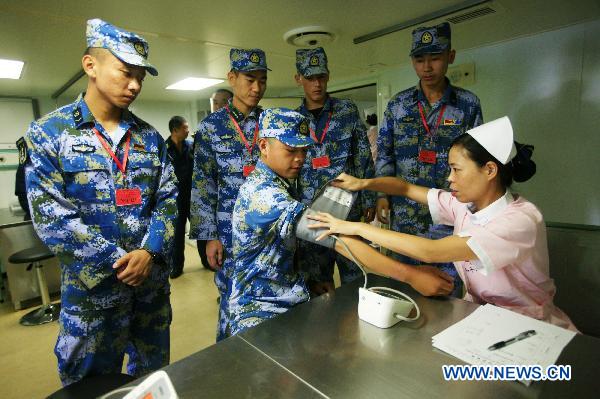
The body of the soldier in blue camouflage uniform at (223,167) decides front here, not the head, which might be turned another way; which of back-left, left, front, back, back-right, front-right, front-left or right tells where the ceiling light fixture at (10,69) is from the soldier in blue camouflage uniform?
back

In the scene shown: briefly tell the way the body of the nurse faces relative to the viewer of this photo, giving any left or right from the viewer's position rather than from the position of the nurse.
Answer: facing to the left of the viewer

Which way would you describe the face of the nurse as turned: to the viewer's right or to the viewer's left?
to the viewer's left

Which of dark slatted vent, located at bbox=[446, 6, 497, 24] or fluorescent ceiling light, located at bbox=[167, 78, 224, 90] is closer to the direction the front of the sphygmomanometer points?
the dark slatted vent

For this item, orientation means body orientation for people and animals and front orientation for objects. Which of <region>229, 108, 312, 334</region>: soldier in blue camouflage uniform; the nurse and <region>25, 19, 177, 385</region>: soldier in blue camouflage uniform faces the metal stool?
the nurse

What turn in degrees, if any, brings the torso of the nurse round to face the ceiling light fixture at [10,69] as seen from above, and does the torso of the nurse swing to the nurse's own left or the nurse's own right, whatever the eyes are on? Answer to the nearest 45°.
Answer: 0° — they already face it

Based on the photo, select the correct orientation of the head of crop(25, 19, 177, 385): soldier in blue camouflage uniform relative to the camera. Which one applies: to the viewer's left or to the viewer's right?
to the viewer's right

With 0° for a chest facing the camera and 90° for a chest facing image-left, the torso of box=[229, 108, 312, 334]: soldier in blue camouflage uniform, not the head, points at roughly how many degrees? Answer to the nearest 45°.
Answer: approximately 270°

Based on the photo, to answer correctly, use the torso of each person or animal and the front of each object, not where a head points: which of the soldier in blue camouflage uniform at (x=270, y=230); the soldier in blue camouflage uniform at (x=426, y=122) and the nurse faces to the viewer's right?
the soldier in blue camouflage uniform at (x=270, y=230)

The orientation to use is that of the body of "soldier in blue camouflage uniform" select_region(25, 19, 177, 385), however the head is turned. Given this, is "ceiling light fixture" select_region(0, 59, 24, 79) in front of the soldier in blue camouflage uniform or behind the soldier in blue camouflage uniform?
behind

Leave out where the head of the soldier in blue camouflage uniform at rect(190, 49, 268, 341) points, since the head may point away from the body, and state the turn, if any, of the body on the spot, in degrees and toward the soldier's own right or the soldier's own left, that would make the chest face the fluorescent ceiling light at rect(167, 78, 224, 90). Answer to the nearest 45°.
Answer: approximately 135° to the soldier's own left
